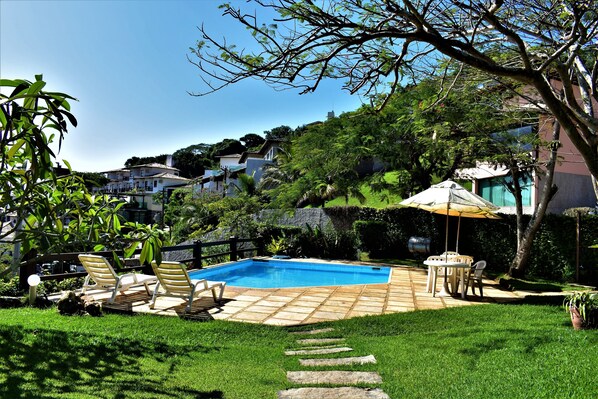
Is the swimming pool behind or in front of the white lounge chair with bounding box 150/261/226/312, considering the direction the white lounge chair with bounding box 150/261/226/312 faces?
in front

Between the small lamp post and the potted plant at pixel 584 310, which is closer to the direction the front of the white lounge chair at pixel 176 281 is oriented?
the potted plant

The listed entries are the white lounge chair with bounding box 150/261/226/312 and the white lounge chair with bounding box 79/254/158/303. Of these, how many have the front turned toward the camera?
0

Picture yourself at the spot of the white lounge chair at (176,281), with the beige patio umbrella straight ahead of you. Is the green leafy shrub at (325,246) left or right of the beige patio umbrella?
left

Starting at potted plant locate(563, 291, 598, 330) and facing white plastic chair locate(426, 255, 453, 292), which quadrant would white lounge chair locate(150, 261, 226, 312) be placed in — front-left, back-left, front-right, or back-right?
front-left

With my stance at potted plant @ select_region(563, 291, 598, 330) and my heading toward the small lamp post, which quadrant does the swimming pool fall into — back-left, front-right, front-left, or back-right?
front-right

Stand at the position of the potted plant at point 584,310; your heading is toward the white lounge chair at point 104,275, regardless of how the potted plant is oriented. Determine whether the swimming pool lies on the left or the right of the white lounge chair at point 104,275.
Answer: right

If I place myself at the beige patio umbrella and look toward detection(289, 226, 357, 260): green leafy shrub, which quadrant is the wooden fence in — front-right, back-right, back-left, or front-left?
front-left

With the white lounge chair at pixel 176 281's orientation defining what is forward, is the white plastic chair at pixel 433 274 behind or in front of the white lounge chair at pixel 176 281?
in front

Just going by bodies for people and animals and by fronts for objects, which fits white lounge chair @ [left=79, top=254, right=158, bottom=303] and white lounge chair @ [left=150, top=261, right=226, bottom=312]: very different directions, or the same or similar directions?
same or similar directions
